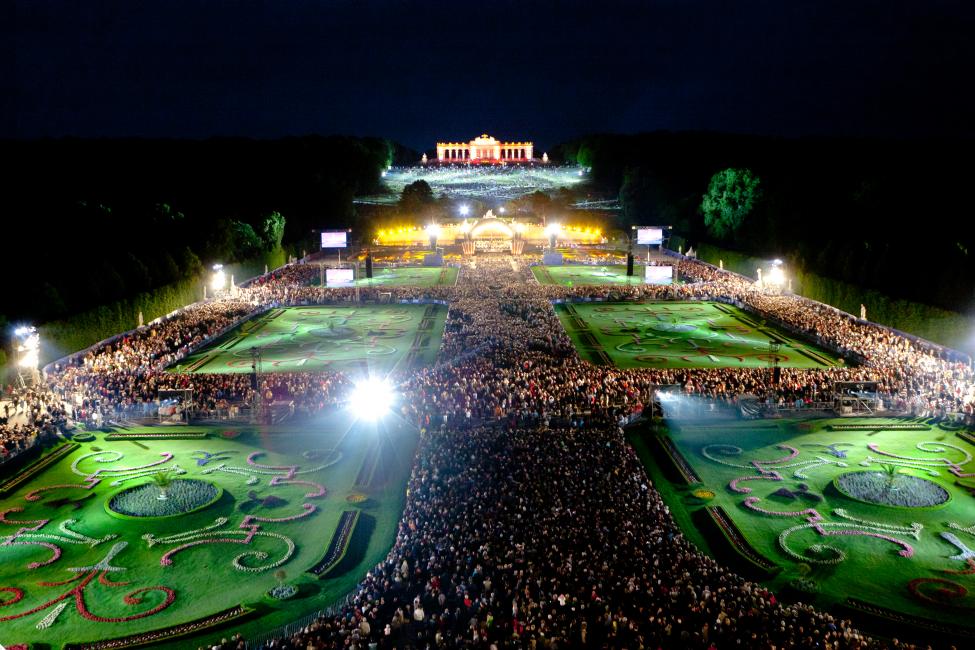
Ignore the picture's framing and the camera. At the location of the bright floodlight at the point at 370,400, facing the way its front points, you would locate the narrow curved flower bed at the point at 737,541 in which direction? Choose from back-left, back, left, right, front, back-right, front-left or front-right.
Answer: front-left

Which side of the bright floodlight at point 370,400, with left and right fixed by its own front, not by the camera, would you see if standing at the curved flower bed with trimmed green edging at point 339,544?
front

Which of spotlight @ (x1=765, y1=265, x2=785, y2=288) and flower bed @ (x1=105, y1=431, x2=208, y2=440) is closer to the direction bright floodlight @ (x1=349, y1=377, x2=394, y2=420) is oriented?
the flower bed

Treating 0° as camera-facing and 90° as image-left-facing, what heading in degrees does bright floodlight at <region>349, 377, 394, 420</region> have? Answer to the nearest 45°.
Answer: approximately 0°

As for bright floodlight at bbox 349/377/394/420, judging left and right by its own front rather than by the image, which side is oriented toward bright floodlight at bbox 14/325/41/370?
right

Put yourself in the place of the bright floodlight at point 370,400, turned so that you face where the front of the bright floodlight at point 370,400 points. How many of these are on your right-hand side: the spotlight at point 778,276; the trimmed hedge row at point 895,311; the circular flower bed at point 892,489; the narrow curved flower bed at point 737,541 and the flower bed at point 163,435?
1

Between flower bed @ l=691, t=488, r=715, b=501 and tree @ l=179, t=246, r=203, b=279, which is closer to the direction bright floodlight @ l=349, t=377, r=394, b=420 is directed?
the flower bed

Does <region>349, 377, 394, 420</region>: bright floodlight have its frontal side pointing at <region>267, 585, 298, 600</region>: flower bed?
yes

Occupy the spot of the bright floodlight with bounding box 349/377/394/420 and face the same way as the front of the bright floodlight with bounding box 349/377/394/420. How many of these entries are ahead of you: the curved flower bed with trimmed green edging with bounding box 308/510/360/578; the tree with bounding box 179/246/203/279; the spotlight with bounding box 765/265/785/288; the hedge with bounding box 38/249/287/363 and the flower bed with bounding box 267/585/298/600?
2

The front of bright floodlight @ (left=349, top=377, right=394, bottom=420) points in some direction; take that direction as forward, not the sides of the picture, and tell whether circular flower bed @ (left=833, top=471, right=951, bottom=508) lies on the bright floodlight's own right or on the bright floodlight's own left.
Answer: on the bright floodlight's own left

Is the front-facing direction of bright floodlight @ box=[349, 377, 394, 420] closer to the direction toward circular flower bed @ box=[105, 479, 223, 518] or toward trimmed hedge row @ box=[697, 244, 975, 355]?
the circular flower bed

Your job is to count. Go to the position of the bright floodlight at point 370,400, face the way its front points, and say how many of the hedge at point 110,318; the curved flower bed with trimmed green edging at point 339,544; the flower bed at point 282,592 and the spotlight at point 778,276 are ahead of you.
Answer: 2

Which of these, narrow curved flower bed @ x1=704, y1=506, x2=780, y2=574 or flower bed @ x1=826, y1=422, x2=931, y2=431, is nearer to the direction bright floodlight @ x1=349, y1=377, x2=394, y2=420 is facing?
the narrow curved flower bed

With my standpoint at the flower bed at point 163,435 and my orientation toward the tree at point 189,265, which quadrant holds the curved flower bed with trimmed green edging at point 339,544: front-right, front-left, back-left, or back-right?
back-right

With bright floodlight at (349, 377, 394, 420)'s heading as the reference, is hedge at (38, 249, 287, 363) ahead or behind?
behind

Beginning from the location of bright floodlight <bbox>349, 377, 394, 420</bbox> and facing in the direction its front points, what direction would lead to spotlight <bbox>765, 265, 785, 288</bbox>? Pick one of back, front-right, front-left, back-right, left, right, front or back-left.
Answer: back-left
